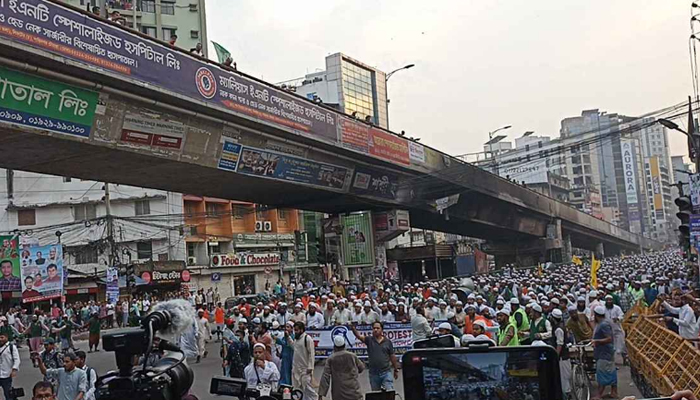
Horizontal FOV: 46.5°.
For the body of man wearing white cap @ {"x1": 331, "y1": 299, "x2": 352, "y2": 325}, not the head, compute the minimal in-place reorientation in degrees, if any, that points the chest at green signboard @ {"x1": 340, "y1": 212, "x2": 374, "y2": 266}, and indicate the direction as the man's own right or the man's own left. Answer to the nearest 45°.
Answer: approximately 180°

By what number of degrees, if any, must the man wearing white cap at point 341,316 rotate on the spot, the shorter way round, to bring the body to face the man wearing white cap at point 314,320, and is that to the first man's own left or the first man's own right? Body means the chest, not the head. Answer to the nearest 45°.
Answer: approximately 45° to the first man's own right

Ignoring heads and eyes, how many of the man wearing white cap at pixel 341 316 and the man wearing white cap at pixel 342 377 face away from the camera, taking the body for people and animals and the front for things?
1

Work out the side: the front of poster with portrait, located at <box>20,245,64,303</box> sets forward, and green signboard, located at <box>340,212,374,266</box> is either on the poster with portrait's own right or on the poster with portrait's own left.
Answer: on the poster with portrait's own left

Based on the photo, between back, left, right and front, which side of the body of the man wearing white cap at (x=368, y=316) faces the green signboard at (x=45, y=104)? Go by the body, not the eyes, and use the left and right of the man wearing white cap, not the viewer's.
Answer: right

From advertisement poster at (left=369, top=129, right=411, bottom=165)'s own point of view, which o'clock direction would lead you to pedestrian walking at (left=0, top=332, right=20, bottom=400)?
The pedestrian walking is roughly at 2 o'clock from the advertisement poster.

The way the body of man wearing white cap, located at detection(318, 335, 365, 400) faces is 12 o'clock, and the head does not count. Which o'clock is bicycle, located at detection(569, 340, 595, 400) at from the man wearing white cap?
The bicycle is roughly at 2 o'clock from the man wearing white cap.

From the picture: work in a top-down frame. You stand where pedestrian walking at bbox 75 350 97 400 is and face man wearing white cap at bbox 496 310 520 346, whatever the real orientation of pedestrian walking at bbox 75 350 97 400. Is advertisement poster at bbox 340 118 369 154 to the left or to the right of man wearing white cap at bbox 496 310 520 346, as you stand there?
left

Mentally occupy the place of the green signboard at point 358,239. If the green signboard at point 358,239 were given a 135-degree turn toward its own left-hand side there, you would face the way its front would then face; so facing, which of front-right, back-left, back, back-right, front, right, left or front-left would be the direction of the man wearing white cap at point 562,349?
back-right

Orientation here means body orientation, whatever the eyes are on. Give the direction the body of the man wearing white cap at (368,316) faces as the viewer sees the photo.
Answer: toward the camera

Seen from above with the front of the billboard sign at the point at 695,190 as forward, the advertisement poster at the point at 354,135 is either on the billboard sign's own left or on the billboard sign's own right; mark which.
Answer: on the billboard sign's own right

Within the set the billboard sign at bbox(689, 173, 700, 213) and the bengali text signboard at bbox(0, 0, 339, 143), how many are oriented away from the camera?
0

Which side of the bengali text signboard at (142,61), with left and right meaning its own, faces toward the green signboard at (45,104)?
right

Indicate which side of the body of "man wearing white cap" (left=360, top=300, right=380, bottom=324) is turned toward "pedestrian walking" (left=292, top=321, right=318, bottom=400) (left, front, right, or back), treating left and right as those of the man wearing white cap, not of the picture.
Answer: front
